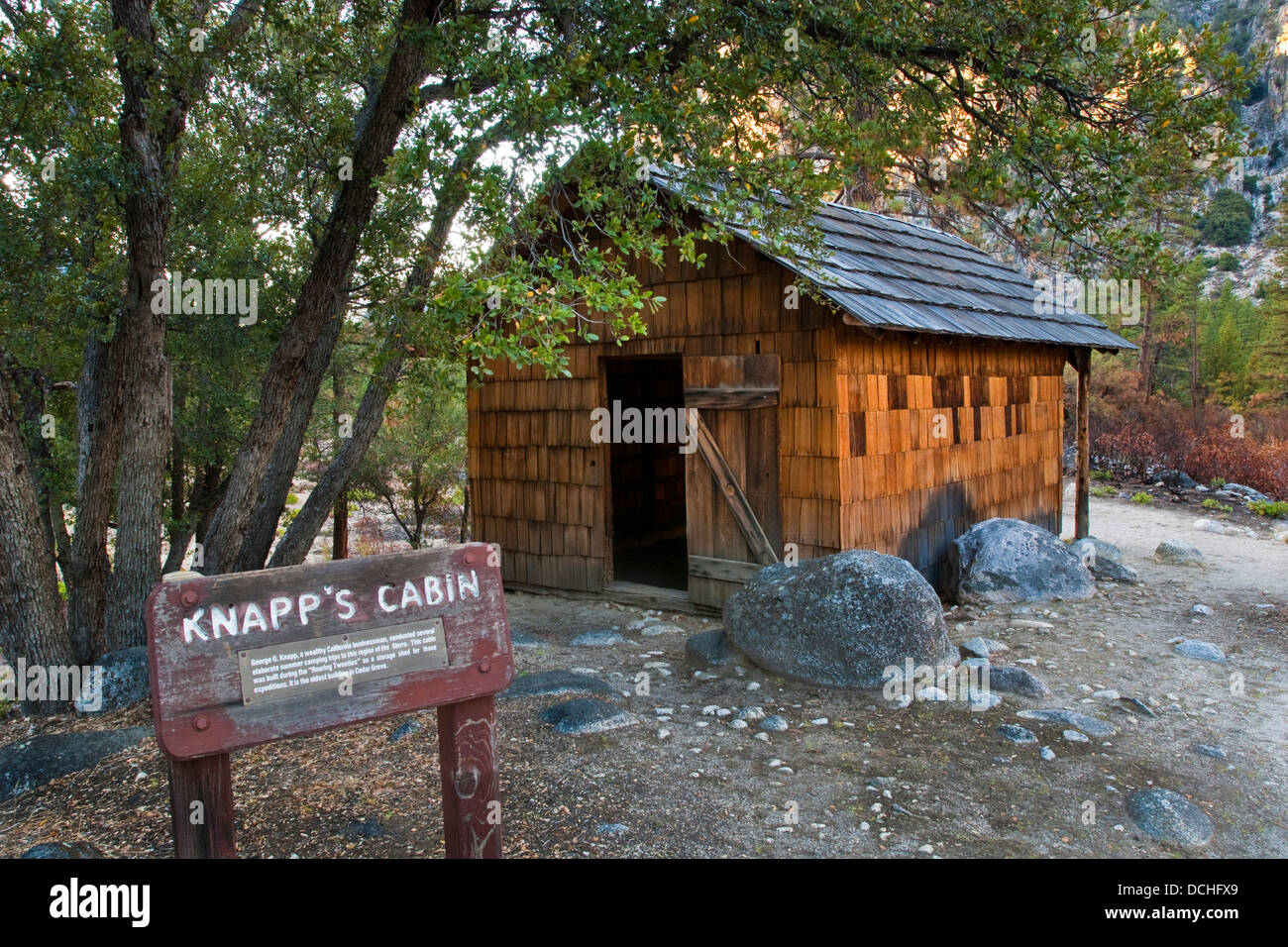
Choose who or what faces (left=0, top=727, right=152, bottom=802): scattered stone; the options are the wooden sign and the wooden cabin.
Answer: the wooden cabin

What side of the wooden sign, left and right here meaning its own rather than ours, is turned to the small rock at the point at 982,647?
left

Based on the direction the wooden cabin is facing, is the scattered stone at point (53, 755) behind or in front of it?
in front

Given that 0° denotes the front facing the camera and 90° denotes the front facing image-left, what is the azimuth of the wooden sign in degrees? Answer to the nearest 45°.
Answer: approximately 315°

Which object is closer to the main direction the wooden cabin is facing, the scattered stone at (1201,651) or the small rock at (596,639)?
the small rock

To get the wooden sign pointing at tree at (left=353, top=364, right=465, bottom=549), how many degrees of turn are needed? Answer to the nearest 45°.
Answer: approximately 135° to its left

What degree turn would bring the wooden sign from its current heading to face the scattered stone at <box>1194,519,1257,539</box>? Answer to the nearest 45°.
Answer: approximately 90° to its left

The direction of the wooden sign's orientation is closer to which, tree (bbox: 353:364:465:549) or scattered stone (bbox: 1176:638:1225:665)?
the scattered stone

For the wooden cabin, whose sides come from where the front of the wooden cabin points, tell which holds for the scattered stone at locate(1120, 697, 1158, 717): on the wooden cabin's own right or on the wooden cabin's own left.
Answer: on the wooden cabin's own left

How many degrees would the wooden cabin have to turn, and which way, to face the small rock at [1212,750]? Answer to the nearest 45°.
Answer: approximately 90° to its left

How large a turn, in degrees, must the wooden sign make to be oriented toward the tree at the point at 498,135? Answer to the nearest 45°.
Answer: approximately 135° to its left

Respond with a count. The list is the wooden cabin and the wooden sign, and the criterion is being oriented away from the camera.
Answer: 0

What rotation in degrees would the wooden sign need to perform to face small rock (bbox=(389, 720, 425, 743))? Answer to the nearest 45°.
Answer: approximately 135° to its left
